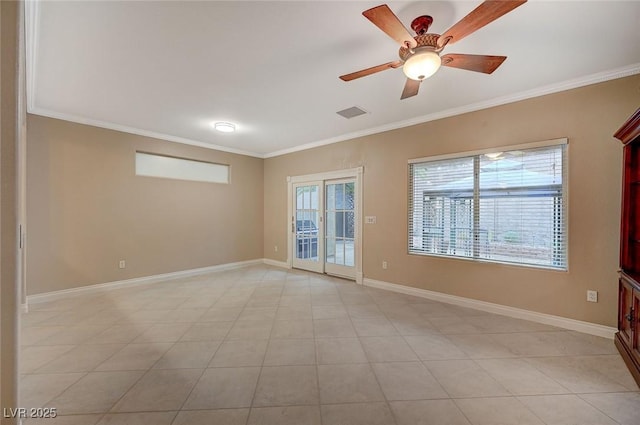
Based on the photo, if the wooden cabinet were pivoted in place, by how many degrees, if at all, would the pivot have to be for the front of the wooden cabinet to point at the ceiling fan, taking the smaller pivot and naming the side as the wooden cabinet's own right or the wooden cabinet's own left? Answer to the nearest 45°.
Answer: approximately 45° to the wooden cabinet's own left

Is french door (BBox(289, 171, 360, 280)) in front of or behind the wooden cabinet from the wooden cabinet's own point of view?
in front

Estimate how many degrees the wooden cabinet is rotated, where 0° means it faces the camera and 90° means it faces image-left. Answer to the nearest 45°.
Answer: approximately 90°

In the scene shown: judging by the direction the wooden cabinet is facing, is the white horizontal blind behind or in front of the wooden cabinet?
in front

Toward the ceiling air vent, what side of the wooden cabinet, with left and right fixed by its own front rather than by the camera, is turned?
front
